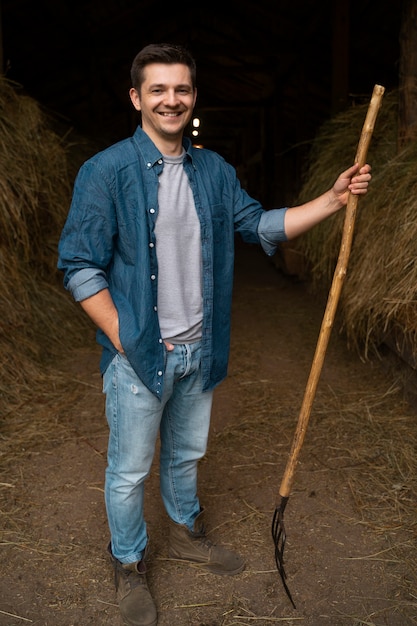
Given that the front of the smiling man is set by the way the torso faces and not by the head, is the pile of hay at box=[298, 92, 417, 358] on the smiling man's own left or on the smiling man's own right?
on the smiling man's own left

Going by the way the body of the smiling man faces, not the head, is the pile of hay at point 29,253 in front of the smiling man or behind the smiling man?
behind

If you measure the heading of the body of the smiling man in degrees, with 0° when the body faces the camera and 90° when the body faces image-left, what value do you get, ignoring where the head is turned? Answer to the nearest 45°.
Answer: approximately 315°
